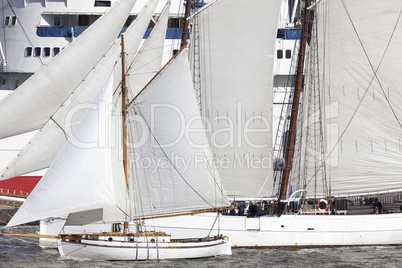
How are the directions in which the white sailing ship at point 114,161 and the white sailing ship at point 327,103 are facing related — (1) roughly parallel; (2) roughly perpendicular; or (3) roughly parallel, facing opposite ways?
roughly parallel

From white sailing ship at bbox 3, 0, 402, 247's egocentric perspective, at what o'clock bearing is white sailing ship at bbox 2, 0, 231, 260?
white sailing ship at bbox 2, 0, 231, 260 is roughly at 11 o'clock from white sailing ship at bbox 3, 0, 402, 247.

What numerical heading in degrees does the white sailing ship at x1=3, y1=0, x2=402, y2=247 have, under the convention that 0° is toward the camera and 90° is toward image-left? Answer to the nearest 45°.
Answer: approximately 90°

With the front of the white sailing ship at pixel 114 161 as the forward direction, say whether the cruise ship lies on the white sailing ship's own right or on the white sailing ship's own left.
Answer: on the white sailing ship's own right

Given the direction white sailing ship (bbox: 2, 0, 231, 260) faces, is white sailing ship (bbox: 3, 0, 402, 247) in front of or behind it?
behind

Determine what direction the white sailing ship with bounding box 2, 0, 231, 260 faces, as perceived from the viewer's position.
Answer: facing to the left of the viewer

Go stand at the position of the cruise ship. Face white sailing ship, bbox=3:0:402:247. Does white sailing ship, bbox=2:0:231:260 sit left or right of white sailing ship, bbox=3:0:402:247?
right
